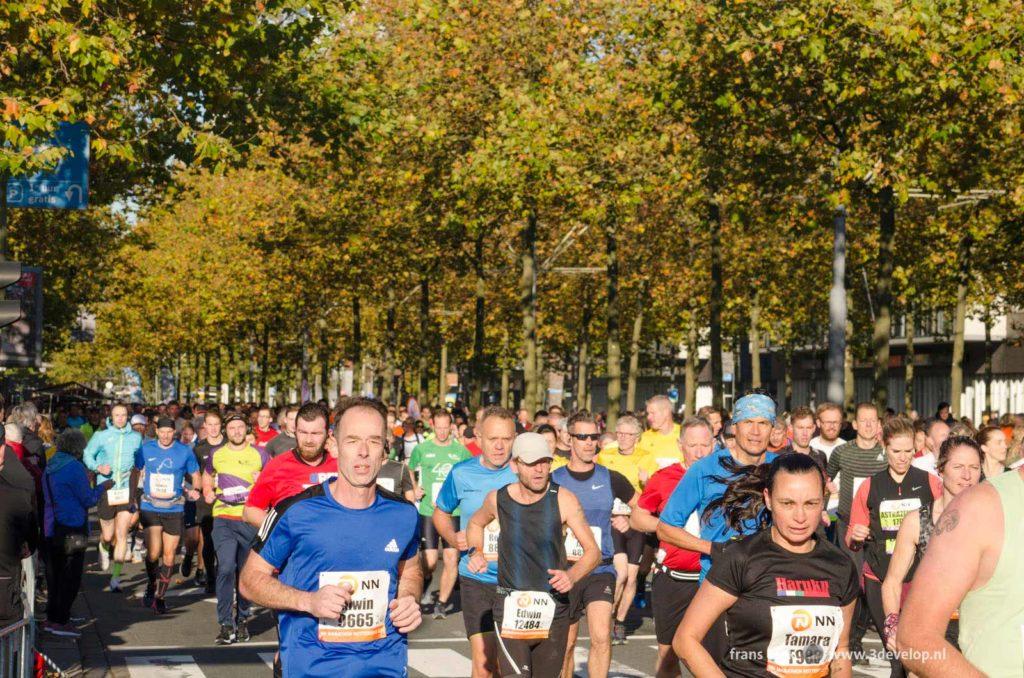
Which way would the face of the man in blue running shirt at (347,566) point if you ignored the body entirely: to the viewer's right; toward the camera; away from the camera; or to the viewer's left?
toward the camera

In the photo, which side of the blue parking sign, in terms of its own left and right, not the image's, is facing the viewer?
front

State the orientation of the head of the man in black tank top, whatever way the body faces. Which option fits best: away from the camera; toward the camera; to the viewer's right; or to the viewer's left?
toward the camera

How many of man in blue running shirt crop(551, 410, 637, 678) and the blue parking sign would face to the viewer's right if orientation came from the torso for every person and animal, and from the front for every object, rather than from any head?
0

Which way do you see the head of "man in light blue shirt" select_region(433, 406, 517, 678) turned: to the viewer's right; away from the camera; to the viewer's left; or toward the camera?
toward the camera

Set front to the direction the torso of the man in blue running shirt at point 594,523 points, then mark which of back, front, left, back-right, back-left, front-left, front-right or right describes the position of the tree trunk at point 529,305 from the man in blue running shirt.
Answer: back

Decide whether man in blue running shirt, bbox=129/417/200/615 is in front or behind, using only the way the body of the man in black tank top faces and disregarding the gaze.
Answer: behind

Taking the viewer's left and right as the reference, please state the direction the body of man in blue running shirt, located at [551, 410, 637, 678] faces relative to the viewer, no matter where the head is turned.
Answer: facing the viewer

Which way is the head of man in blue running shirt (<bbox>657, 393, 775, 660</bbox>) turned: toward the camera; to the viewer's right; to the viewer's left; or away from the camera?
toward the camera

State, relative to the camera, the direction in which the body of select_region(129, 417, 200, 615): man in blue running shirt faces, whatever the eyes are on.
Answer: toward the camera

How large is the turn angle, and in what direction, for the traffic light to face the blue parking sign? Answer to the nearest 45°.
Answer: approximately 90° to its left

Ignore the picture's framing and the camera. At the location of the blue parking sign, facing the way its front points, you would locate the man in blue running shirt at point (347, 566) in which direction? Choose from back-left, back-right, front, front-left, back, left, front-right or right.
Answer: front

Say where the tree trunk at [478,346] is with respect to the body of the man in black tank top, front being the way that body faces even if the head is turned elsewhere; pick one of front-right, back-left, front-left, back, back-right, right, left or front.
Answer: back
